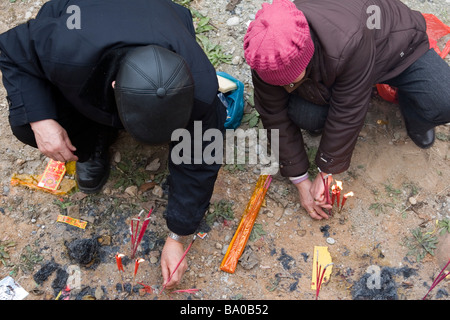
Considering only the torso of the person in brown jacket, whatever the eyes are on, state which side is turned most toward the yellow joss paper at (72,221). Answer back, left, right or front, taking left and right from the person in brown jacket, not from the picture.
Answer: front

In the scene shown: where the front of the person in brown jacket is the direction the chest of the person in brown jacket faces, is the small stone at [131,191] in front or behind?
in front

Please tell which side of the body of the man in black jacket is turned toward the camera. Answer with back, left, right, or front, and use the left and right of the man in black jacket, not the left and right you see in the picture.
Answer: front

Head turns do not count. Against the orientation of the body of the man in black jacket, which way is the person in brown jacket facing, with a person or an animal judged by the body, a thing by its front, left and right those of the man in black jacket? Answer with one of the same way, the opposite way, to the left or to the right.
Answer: to the right

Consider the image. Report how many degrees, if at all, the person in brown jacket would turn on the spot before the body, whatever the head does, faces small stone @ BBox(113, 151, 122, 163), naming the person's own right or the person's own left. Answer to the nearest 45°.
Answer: approximately 45° to the person's own right

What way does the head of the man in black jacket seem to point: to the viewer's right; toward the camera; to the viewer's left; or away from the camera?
toward the camera

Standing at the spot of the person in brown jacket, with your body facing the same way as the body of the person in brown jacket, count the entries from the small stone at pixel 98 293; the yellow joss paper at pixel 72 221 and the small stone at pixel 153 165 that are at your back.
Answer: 0

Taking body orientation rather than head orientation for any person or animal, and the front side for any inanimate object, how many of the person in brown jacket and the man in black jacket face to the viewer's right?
0

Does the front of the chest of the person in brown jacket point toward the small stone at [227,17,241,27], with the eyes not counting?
no

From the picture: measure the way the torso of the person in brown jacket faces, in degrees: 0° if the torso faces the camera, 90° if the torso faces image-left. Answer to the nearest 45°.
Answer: approximately 45°

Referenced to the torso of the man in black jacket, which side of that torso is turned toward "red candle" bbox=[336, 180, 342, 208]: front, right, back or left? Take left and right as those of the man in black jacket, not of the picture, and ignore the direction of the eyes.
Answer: left

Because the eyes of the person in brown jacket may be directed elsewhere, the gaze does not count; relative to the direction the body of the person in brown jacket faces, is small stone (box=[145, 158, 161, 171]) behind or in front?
in front

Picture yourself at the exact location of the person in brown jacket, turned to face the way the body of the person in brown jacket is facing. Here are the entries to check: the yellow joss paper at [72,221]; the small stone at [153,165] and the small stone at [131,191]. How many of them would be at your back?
0
